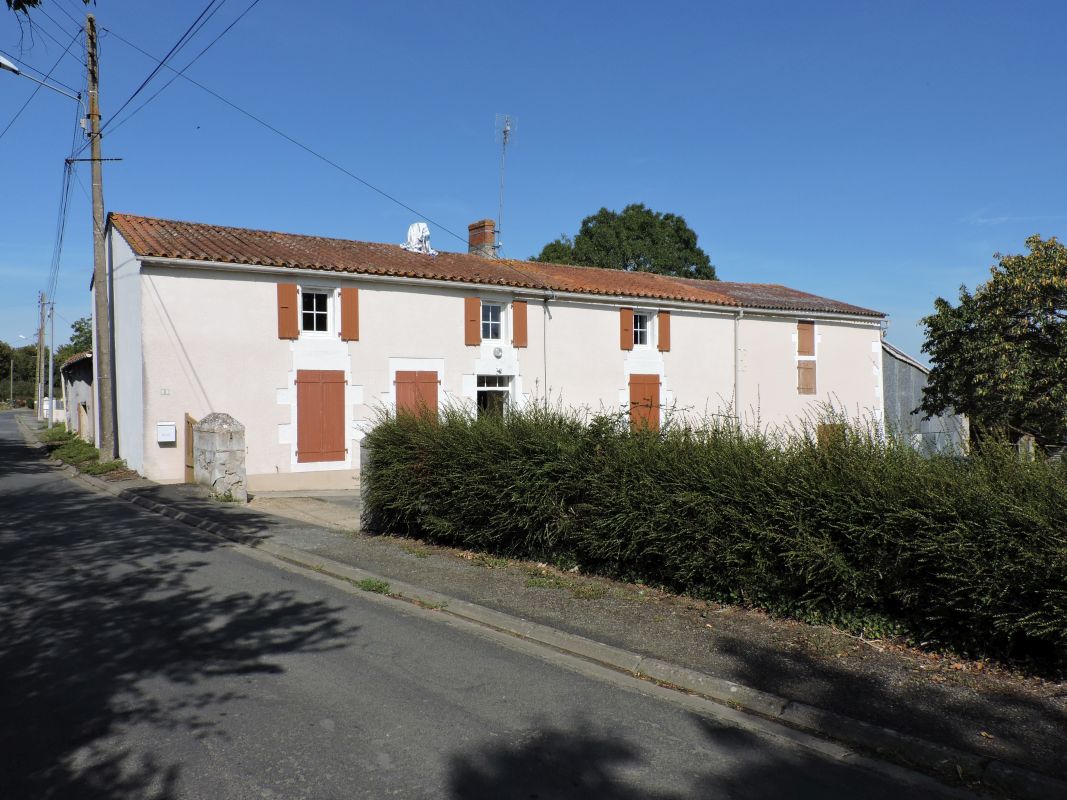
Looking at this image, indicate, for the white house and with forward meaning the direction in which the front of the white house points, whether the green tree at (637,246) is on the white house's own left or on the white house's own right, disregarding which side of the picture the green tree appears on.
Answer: on the white house's own left

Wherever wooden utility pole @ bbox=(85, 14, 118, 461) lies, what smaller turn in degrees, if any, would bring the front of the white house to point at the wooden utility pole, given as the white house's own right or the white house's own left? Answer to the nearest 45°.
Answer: approximately 135° to the white house's own right

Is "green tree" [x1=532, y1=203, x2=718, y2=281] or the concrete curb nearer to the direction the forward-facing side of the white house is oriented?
the concrete curb

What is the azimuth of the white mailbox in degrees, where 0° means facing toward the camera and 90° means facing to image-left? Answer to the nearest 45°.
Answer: approximately 0°

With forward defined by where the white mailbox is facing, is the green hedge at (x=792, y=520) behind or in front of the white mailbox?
in front
